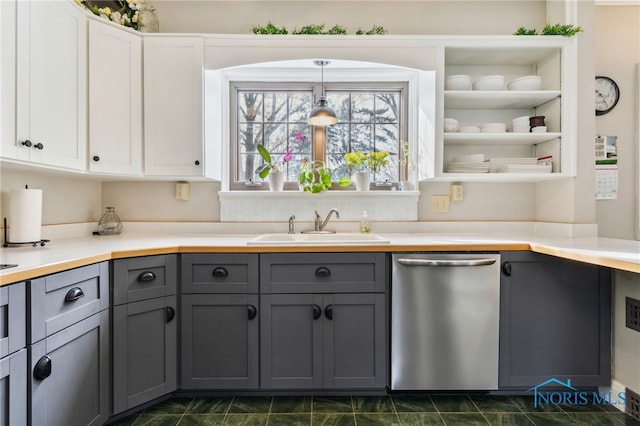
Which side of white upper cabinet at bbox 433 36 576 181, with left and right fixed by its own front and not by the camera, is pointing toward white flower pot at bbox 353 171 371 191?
right

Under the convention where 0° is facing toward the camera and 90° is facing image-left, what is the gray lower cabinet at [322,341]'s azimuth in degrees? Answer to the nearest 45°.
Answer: approximately 0°

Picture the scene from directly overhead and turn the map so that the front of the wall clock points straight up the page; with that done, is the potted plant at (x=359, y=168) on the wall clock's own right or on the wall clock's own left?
on the wall clock's own right

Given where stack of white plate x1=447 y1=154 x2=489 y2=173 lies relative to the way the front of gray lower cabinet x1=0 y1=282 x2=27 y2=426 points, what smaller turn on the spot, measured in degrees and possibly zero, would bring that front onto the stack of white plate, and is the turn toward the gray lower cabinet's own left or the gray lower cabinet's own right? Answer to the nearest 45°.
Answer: approximately 45° to the gray lower cabinet's own left
